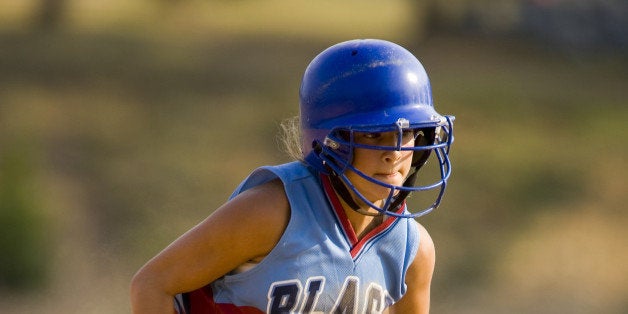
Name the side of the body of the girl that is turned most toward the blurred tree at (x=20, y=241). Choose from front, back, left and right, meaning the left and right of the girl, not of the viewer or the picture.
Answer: back

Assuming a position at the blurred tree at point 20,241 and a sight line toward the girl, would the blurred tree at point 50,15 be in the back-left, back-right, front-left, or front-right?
back-left

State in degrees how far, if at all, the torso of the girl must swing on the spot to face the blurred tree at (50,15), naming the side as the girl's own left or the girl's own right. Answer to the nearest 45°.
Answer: approximately 135° to the girl's own left

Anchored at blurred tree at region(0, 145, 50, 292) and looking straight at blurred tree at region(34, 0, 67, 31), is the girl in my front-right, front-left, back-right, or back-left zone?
back-right
